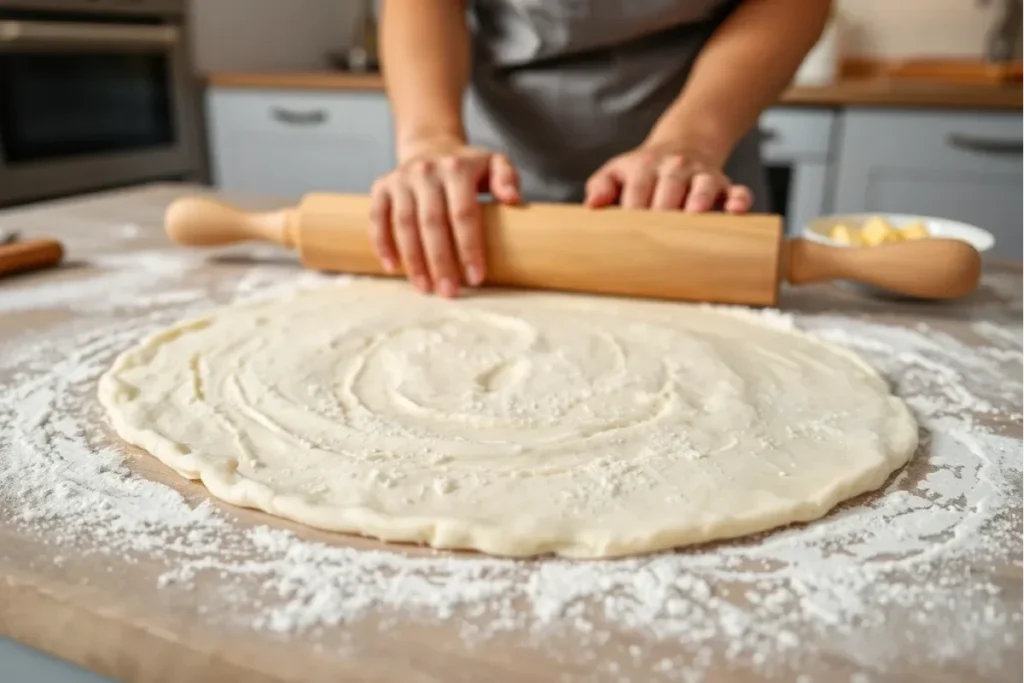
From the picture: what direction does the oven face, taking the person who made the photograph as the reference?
facing the viewer and to the right of the viewer

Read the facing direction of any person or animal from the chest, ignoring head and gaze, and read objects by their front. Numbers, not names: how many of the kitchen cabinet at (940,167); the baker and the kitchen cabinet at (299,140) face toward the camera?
3

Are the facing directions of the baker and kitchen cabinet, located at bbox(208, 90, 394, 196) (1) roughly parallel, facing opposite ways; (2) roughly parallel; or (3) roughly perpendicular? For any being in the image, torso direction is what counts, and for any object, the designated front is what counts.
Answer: roughly parallel

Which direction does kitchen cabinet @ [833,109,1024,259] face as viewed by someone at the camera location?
facing the viewer

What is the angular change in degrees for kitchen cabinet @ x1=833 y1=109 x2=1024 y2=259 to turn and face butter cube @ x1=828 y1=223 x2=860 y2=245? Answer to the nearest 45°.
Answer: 0° — it already faces it

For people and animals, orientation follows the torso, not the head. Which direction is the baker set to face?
toward the camera

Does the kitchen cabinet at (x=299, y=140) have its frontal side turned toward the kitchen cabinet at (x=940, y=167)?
no

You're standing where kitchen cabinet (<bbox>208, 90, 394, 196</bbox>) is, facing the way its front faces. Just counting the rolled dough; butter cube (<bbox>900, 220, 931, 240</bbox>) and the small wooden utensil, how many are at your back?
0

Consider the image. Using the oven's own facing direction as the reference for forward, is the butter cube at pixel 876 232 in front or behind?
in front

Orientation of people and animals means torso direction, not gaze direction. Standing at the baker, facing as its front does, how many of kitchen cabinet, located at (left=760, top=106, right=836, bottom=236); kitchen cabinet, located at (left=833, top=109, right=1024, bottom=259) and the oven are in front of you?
0

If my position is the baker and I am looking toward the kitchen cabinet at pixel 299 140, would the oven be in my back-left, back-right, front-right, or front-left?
front-left

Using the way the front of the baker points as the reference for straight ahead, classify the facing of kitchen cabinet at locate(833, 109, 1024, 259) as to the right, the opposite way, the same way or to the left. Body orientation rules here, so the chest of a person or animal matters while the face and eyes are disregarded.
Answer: the same way

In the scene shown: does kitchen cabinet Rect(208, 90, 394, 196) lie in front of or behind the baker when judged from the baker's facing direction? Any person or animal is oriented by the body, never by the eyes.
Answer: behind
